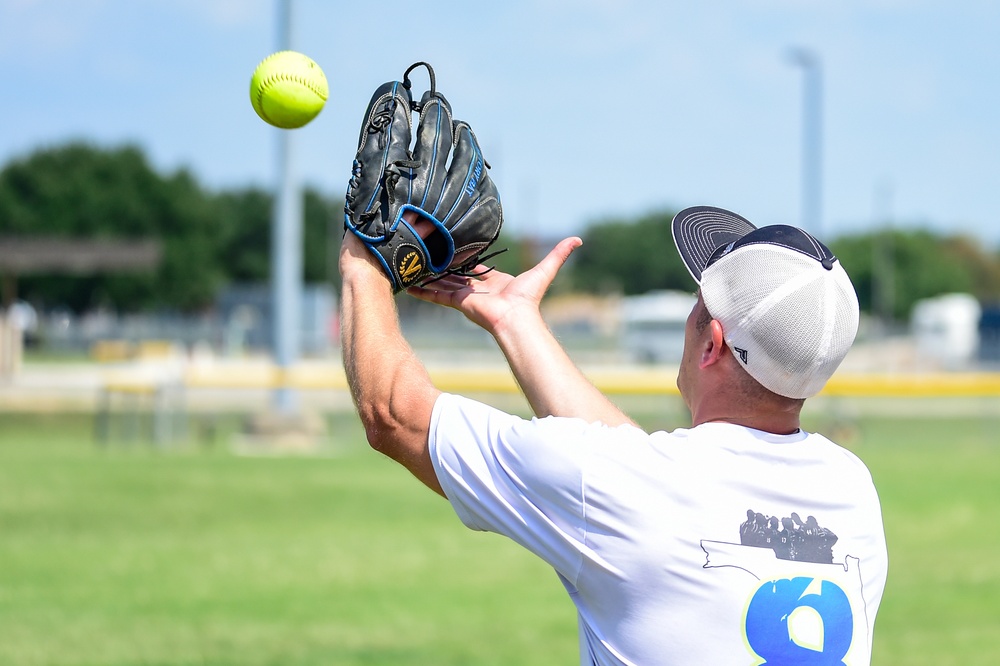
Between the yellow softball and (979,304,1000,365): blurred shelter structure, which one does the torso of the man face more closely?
the yellow softball

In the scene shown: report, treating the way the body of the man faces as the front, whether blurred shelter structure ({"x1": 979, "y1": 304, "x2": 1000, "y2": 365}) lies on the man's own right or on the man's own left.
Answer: on the man's own right

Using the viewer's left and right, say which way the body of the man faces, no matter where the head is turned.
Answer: facing away from the viewer and to the left of the viewer

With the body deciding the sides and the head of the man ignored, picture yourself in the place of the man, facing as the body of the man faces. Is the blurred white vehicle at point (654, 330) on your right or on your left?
on your right

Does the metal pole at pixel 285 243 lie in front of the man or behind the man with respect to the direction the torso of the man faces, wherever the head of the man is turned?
in front

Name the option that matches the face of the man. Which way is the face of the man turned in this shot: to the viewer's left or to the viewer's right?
to the viewer's left

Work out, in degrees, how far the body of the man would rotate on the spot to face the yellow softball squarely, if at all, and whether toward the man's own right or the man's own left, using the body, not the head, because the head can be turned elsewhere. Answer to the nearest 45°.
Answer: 0° — they already face it
